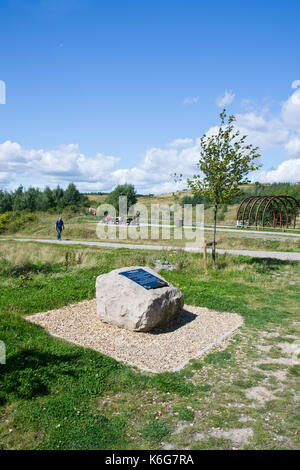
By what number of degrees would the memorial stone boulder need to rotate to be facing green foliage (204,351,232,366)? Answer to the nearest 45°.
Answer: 0° — it already faces it

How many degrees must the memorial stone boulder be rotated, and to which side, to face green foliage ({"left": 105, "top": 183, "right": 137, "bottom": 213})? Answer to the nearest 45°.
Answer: approximately 135° to its left

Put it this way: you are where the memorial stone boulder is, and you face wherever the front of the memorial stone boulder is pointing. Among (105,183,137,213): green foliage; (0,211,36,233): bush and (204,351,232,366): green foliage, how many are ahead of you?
1

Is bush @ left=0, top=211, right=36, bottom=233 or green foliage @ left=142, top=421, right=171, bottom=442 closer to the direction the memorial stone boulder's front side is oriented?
the green foliage

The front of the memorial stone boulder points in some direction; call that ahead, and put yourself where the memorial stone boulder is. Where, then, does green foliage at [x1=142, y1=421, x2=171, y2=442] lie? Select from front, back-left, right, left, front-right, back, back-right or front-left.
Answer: front-right

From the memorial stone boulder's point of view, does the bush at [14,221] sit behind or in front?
behind

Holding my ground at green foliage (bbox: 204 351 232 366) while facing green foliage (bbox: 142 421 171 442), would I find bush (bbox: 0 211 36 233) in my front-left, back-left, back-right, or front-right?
back-right

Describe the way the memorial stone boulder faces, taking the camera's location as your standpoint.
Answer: facing the viewer and to the right of the viewer
